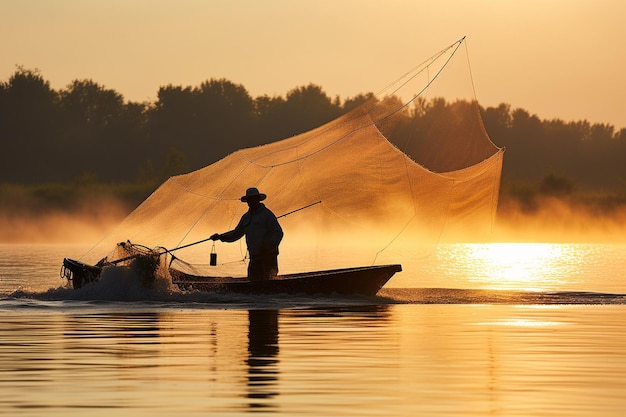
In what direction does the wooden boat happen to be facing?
to the viewer's right
